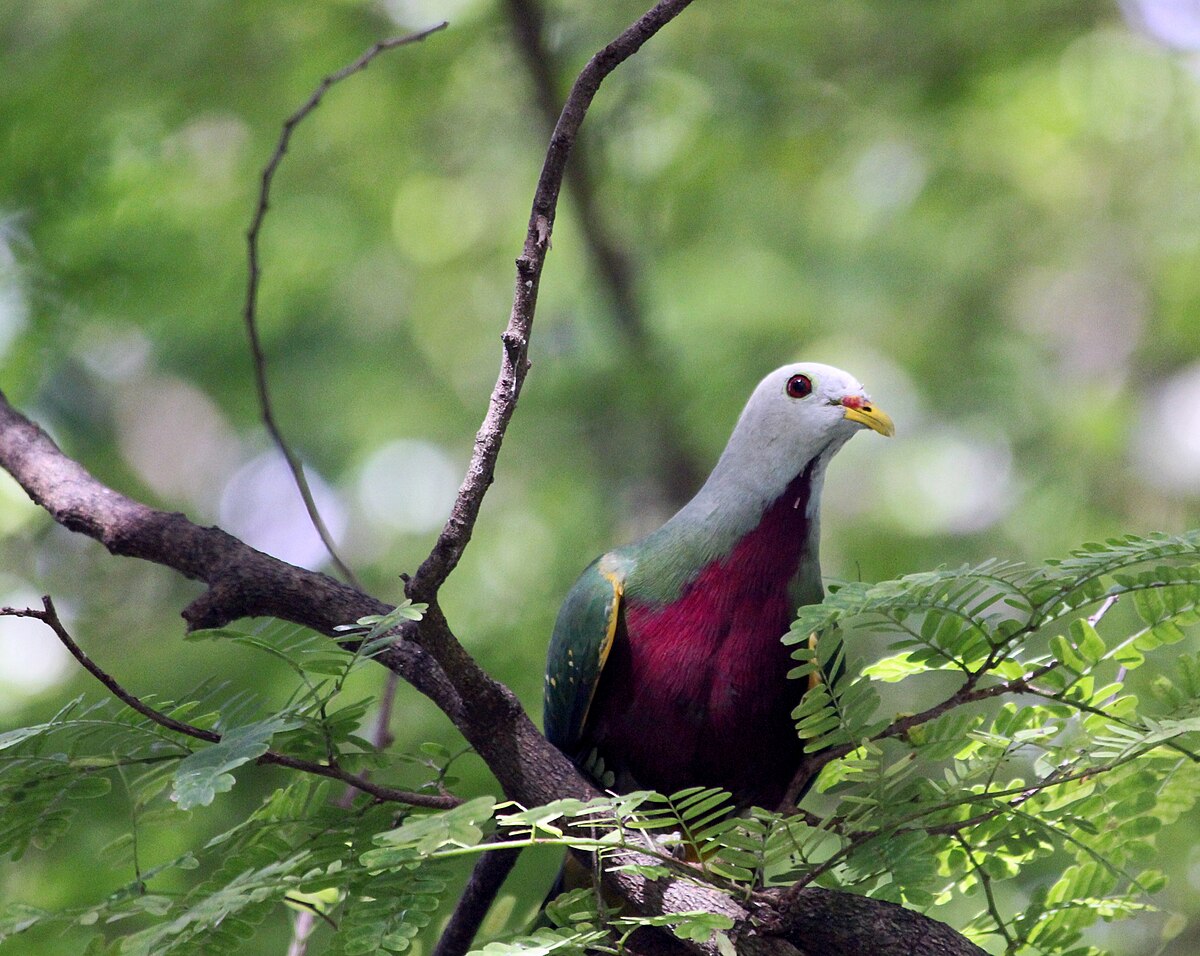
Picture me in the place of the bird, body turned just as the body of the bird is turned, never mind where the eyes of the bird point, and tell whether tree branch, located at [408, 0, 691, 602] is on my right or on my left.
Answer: on my right

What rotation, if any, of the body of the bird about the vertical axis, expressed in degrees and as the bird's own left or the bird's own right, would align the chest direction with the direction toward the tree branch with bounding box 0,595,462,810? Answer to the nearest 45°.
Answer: approximately 90° to the bird's own right

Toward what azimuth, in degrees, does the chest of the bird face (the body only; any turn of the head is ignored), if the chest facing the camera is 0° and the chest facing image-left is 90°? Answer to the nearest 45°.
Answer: approximately 315°
